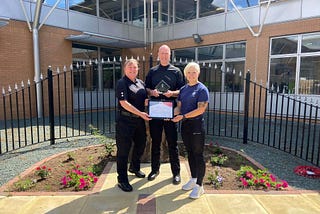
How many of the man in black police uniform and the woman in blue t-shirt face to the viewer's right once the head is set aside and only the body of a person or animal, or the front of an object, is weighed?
0

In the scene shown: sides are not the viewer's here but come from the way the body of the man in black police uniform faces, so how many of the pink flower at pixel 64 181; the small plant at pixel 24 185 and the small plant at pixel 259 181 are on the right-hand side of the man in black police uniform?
2

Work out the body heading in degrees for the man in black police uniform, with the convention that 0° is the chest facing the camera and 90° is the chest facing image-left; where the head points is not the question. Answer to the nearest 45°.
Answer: approximately 0°

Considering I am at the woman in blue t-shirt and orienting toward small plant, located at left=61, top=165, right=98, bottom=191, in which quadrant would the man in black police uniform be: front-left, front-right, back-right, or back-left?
front-right

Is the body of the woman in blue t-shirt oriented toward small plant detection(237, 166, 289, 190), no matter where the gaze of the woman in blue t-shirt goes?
no

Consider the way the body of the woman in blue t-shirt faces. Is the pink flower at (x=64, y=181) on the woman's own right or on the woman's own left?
on the woman's own right

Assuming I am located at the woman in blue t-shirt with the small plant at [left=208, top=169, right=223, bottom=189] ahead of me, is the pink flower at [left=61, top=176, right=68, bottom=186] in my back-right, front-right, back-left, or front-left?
back-left

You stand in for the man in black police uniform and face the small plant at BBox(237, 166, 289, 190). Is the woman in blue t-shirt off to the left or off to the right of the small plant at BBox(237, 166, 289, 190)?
right

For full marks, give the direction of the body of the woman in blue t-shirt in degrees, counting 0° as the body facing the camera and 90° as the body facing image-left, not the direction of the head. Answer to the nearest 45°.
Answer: approximately 45°

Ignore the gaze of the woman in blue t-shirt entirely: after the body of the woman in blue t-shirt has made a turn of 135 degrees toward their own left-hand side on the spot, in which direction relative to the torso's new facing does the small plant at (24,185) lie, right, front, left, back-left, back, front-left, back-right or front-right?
back

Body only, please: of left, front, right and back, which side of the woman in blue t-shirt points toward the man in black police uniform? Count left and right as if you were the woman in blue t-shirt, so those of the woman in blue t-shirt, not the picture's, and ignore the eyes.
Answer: right

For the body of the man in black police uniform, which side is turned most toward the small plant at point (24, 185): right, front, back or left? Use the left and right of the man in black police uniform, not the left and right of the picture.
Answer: right

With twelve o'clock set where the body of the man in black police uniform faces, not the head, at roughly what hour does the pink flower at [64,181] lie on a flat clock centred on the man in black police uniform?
The pink flower is roughly at 3 o'clock from the man in black police uniform.
